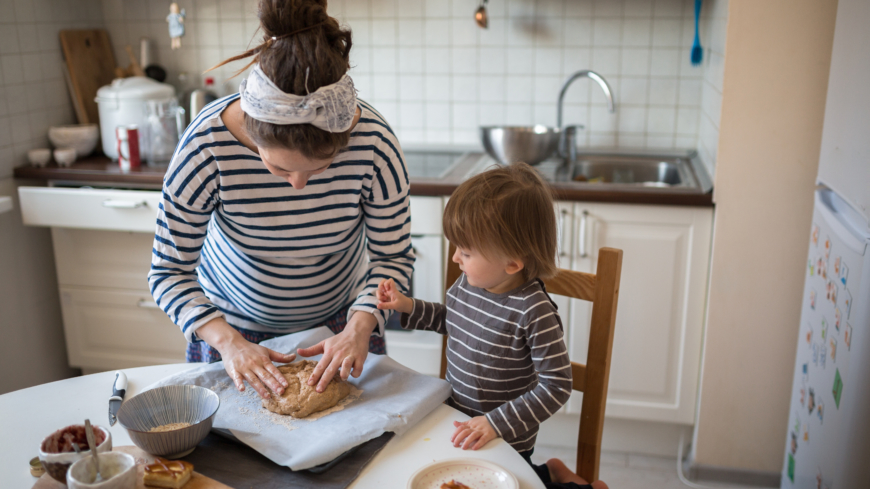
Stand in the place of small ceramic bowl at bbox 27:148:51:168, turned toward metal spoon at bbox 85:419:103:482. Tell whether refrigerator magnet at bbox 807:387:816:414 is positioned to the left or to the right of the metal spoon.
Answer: left

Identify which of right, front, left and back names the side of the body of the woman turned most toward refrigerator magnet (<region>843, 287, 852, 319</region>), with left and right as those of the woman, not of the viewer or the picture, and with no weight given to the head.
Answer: left

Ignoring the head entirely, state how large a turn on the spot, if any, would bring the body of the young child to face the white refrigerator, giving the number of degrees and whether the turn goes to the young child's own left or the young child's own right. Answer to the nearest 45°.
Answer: approximately 180°

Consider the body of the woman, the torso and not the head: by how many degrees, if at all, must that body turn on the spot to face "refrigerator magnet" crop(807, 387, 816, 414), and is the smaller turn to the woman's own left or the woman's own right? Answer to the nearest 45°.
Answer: approximately 90° to the woman's own left

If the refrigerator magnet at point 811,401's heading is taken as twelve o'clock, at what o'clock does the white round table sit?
The white round table is roughly at 12 o'clock from the refrigerator magnet.

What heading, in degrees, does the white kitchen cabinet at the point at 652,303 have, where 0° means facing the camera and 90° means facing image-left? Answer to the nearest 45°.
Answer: approximately 0°

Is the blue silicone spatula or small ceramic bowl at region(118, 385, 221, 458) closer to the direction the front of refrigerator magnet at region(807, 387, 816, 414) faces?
the small ceramic bowl

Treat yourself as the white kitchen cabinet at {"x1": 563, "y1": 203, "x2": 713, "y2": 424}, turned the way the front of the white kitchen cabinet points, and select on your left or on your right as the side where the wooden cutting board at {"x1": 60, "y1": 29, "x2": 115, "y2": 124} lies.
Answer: on your right

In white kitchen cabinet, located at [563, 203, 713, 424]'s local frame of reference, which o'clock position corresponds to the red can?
The red can is roughly at 3 o'clock from the white kitchen cabinet.

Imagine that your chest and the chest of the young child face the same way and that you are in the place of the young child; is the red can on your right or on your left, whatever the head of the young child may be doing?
on your right

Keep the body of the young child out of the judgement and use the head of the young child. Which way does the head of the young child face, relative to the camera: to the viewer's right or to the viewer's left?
to the viewer's left
